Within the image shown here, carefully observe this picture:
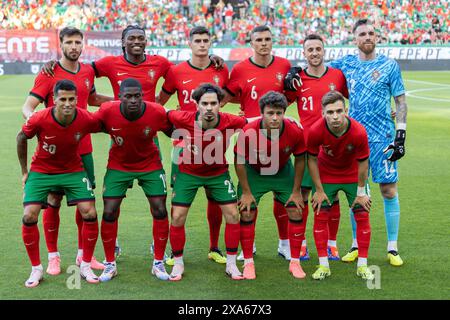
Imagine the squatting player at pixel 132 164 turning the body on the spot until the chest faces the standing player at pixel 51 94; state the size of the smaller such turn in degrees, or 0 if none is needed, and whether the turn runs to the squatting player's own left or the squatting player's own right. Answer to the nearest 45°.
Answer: approximately 135° to the squatting player's own right

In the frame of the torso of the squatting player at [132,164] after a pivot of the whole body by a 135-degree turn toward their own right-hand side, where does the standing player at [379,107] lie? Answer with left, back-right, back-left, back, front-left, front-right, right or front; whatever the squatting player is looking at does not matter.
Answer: back-right

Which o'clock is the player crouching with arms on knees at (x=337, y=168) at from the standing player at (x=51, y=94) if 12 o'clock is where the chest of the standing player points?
The player crouching with arms on knees is roughly at 10 o'clock from the standing player.

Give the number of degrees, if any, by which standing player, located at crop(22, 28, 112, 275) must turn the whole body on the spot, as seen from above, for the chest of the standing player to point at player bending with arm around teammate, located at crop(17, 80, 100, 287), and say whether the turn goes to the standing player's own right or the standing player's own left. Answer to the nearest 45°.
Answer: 0° — they already face them

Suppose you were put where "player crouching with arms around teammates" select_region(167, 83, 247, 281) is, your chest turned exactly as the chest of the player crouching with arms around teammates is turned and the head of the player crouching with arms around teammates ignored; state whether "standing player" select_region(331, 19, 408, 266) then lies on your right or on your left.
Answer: on your left

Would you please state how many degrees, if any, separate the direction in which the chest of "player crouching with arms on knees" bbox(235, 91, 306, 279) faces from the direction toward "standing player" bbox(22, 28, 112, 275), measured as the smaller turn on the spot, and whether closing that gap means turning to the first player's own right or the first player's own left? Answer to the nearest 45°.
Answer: approximately 90° to the first player's own right
